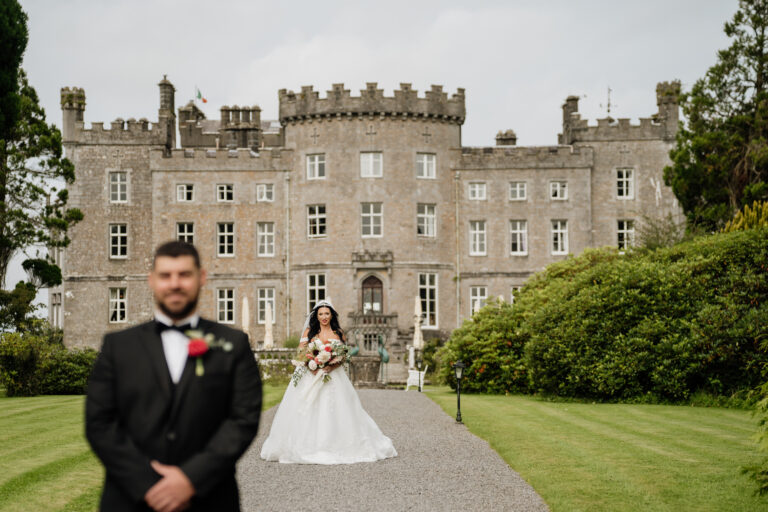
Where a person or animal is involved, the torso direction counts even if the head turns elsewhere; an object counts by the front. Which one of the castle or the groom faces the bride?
the castle

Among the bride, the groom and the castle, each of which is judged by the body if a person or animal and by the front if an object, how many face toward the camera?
3

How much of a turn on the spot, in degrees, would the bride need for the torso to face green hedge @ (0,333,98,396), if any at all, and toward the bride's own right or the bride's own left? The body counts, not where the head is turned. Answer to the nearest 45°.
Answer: approximately 135° to the bride's own right

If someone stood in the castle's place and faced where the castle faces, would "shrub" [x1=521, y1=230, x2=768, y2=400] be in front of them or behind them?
in front

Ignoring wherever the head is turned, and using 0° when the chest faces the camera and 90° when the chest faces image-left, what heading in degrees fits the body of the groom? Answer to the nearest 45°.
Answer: approximately 0°

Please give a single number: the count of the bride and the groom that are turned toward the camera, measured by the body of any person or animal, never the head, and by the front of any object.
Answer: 2
